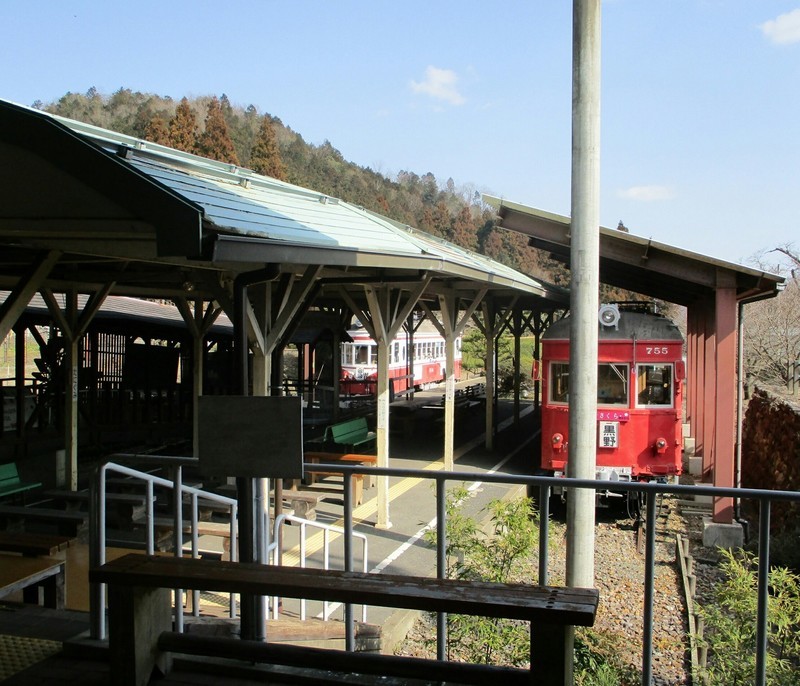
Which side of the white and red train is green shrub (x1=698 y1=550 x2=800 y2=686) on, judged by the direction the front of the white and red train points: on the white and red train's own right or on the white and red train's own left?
on the white and red train's own left

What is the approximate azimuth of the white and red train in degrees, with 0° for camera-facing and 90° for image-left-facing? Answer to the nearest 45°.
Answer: approximately 45°

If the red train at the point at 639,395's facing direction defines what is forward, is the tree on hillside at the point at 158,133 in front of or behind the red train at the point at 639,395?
behind

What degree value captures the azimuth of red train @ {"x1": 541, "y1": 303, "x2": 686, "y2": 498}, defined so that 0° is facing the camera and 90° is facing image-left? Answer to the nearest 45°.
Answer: approximately 0°

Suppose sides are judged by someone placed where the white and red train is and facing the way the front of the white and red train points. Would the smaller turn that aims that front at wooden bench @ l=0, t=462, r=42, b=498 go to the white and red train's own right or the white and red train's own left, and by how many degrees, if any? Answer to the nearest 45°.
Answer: approximately 45° to the white and red train's own left

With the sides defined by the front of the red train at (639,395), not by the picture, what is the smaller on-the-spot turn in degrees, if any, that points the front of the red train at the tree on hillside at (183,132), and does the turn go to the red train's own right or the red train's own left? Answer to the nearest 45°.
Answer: approximately 135° to the red train's own right

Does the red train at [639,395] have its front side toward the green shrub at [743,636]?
yes

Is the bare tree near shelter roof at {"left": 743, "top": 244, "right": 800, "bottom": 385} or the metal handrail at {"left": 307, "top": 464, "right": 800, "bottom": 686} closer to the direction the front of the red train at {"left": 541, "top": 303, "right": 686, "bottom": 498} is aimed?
the metal handrail
